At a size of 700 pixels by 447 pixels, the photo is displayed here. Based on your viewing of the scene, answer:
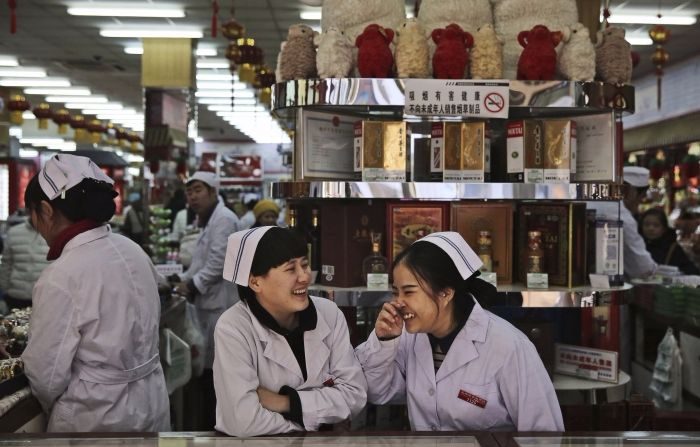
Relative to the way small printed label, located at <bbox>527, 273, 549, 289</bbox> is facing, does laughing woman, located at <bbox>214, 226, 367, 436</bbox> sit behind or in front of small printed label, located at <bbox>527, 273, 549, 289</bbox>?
in front

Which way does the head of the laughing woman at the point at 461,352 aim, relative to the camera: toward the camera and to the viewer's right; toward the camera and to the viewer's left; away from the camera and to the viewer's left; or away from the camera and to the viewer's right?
toward the camera and to the viewer's left

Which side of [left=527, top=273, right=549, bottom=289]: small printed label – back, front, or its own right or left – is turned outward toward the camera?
front

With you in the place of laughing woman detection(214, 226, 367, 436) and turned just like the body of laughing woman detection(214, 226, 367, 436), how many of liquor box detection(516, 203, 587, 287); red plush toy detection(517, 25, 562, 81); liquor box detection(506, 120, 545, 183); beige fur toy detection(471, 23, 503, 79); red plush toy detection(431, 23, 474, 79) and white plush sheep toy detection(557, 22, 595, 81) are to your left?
6

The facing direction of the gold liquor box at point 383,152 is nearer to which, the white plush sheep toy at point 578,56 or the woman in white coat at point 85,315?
the woman in white coat

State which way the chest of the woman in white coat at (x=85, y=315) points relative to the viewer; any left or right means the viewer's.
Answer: facing away from the viewer and to the left of the viewer

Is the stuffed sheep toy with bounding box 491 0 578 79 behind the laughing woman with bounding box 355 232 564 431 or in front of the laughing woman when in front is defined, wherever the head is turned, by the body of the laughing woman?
behind

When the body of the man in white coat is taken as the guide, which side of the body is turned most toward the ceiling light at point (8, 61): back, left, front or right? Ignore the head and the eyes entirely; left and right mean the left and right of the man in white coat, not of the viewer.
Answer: right

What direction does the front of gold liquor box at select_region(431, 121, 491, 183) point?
toward the camera

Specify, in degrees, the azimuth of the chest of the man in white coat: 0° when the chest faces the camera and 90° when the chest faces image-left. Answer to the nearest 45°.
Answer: approximately 90°
